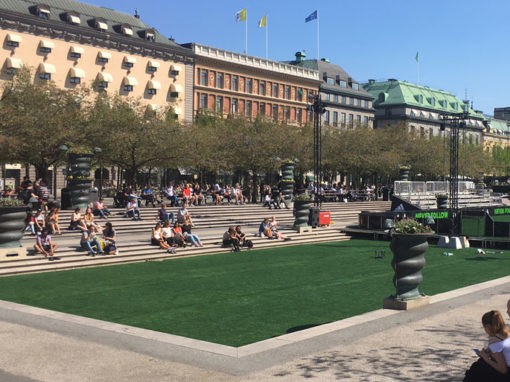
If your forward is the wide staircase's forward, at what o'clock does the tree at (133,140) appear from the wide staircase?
The tree is roughly at 7 o'clock from the wide staircase.

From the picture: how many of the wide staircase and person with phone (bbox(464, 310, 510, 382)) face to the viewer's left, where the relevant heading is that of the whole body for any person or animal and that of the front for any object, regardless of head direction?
1

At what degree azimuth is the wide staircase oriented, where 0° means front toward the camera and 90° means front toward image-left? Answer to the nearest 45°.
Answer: approximately 315°

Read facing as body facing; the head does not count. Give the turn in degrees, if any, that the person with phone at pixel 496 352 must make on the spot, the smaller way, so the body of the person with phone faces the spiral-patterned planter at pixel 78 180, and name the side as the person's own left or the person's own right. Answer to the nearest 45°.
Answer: approximately 45° to the person's own right

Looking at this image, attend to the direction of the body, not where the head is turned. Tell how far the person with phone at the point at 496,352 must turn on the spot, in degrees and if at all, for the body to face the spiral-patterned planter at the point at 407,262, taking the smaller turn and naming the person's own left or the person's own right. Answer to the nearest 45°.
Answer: approximately 90° to the person's own right

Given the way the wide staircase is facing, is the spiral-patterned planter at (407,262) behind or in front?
in front

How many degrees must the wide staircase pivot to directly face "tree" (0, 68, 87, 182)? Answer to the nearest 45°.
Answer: approximately 180°

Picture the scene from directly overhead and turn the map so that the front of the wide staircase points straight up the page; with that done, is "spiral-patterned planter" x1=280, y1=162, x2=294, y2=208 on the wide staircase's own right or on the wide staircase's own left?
on the wide staircase's own left

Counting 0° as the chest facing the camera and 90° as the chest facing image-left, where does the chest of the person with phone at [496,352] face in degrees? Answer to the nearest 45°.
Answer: approximately 90°

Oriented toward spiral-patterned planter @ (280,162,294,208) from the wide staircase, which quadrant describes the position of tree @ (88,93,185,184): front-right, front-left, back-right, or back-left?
front-left

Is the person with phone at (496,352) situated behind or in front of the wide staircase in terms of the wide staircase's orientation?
in front
